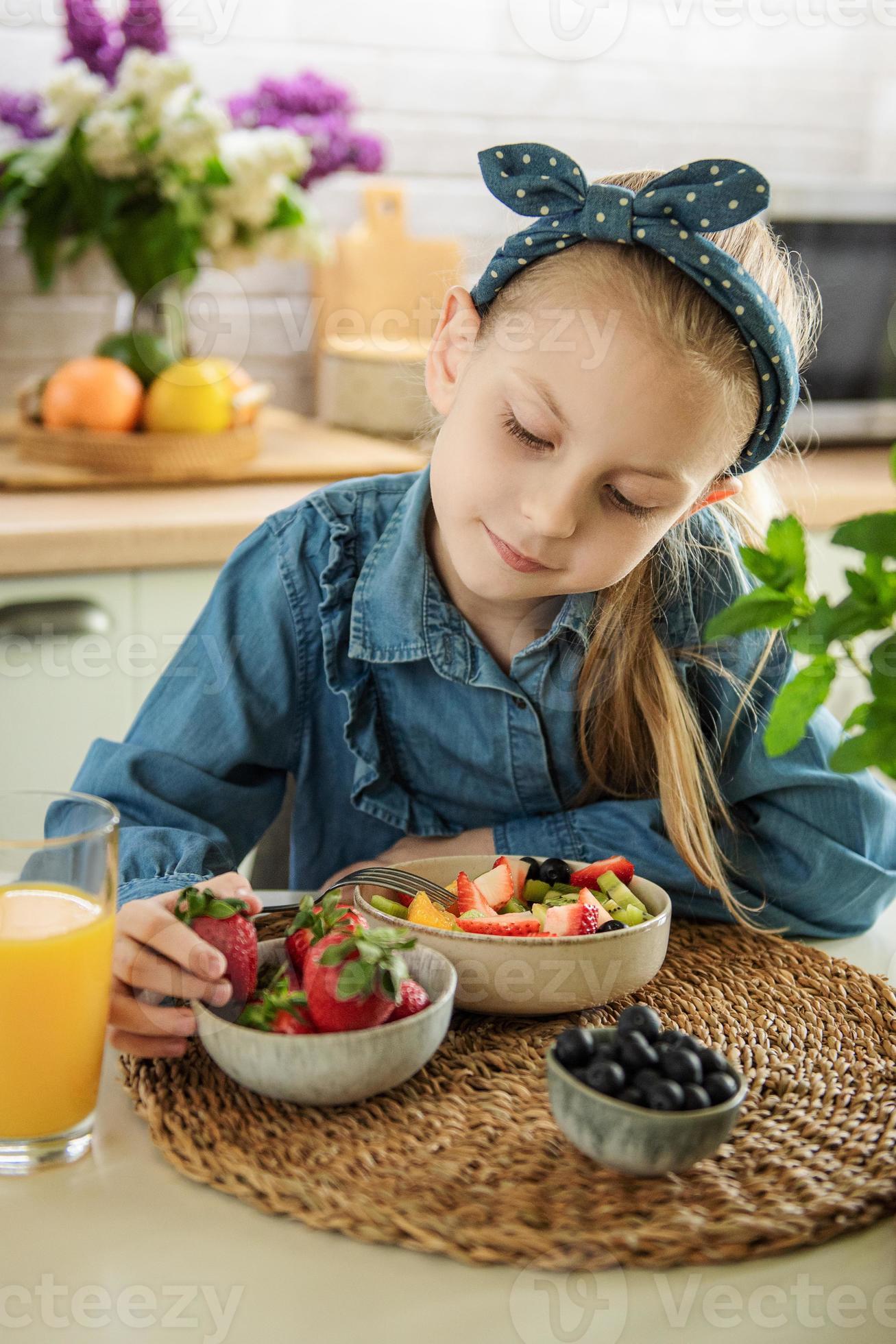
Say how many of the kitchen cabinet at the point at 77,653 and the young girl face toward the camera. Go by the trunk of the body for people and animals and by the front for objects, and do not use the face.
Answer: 2

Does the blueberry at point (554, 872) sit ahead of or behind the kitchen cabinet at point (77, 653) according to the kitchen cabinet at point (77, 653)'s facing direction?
ahead

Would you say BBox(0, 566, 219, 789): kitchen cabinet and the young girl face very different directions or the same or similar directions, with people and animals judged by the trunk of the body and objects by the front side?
same or similar directions

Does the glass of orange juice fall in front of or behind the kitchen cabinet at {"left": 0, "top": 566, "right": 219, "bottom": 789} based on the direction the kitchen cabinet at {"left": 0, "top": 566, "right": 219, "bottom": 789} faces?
in front

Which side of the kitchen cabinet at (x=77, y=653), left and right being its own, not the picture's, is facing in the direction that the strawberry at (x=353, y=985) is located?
front

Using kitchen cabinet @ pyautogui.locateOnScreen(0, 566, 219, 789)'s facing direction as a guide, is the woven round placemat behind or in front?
in front

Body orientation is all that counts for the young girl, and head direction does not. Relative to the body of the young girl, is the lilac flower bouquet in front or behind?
behind

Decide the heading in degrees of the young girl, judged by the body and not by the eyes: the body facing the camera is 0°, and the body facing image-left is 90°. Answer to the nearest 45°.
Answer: approximately 0°

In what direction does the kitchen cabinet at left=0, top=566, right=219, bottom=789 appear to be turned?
toward the camera
